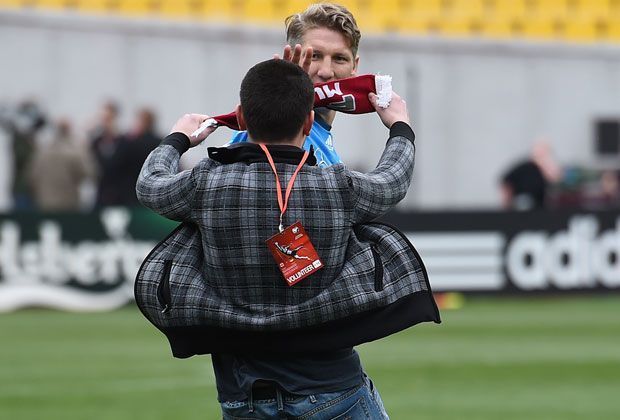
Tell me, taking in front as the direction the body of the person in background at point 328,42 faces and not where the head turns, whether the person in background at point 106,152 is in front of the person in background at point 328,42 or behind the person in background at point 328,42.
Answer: behind

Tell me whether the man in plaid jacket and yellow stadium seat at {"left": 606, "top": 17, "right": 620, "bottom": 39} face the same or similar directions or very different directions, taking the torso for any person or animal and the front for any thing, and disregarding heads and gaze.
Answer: very different directions

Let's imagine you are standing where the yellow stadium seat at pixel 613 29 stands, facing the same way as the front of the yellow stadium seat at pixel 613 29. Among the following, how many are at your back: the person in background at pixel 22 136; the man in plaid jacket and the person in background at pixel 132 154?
0

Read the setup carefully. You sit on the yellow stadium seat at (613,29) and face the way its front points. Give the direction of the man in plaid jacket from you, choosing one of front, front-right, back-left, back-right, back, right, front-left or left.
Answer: front

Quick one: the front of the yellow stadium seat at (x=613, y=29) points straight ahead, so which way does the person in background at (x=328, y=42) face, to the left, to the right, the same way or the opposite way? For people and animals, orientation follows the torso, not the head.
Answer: the same way

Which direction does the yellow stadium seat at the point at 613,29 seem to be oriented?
toward the camera

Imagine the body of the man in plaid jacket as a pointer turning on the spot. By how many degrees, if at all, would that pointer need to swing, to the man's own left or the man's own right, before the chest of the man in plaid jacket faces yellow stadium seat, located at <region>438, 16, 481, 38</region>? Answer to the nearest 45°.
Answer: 0° — they already face it

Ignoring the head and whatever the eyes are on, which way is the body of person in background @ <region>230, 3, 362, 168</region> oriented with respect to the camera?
toward the camera

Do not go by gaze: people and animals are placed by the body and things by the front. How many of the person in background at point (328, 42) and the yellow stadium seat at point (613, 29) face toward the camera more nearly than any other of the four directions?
2

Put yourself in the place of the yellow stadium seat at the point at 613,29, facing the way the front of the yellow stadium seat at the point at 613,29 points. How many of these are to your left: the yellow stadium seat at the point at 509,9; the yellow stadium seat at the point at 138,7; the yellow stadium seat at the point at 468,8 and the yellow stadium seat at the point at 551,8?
0

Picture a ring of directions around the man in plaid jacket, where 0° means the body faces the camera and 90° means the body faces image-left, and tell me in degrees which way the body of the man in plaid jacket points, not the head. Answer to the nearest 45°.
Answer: approximately 180°

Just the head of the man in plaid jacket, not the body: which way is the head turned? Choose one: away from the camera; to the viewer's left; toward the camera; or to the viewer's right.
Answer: away from the camera

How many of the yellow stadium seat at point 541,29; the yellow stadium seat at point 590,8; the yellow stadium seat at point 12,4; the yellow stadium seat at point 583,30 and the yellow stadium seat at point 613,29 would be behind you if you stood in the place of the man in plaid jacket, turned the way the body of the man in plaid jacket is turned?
0

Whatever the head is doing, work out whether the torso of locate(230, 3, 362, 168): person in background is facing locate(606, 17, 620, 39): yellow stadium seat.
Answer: no

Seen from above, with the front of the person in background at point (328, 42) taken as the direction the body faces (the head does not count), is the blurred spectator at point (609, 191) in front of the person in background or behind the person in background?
behind

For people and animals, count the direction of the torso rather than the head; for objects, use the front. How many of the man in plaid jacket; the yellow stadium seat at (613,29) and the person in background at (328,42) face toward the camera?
2

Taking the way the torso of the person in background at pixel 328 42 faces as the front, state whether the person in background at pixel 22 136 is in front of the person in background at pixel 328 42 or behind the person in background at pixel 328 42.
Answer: behind

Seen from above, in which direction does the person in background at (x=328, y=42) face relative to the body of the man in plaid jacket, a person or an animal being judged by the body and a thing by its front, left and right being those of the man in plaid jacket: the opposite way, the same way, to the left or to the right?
the opposite way
